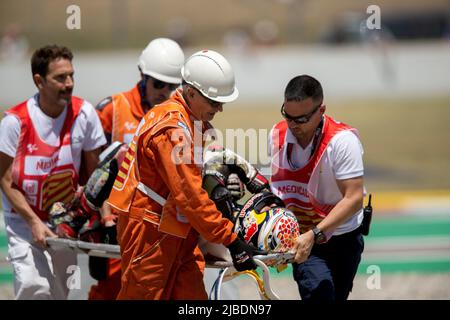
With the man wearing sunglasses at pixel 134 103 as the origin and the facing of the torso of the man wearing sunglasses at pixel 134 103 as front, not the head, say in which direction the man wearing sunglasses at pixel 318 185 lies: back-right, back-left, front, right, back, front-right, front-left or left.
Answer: front

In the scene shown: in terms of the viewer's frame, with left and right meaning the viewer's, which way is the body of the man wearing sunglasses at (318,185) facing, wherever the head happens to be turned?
facing the viewer and to the left of the viewer

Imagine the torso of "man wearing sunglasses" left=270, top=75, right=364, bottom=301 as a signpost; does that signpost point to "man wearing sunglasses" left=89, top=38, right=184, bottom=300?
no

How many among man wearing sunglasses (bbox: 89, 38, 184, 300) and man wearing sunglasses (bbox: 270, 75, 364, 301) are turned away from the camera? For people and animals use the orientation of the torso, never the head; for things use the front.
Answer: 0

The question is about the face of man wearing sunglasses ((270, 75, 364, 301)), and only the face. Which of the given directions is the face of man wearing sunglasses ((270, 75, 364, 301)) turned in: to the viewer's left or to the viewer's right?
to the viewer's left

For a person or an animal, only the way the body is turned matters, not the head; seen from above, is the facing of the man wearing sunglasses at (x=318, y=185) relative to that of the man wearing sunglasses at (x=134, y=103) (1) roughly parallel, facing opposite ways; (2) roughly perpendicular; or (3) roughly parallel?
roughly perpendicular

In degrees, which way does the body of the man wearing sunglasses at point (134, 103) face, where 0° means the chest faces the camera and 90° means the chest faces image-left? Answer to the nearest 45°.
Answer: approximately 315°
